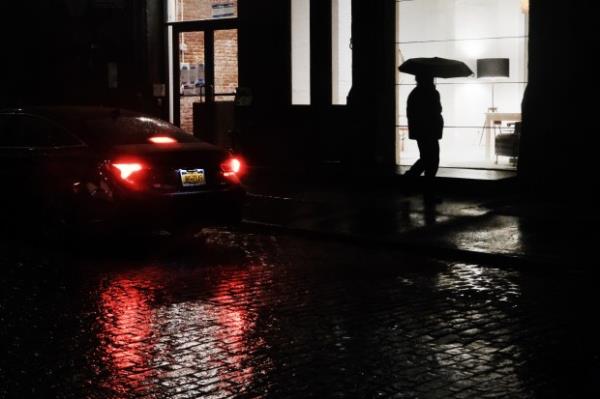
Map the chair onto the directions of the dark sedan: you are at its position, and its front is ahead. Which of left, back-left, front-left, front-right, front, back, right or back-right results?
right

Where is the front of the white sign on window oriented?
toward the camera

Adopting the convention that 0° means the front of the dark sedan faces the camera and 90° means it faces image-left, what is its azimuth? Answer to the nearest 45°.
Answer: approximately 135°

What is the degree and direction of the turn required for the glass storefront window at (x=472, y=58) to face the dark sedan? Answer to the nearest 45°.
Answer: approximately 45° to its right

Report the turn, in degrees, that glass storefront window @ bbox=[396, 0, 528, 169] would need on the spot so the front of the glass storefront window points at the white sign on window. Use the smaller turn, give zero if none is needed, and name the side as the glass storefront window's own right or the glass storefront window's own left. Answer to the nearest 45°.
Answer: approximately 135° to the glass storefront window's own right

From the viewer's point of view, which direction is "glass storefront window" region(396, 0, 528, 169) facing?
toward the camera

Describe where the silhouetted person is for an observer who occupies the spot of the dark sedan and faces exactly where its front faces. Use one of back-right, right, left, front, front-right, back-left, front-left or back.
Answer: right

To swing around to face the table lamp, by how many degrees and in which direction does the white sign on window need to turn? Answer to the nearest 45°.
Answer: approximately 45° to its left

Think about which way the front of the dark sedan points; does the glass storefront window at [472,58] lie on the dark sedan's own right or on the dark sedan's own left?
on the dark sedan's own right

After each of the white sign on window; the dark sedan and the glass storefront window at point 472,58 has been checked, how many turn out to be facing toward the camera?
2

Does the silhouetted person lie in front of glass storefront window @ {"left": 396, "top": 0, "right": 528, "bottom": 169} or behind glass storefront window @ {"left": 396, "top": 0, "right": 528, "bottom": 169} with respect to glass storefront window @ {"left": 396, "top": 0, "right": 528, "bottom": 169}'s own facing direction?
in front

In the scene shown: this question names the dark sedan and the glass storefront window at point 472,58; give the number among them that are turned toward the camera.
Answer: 1
